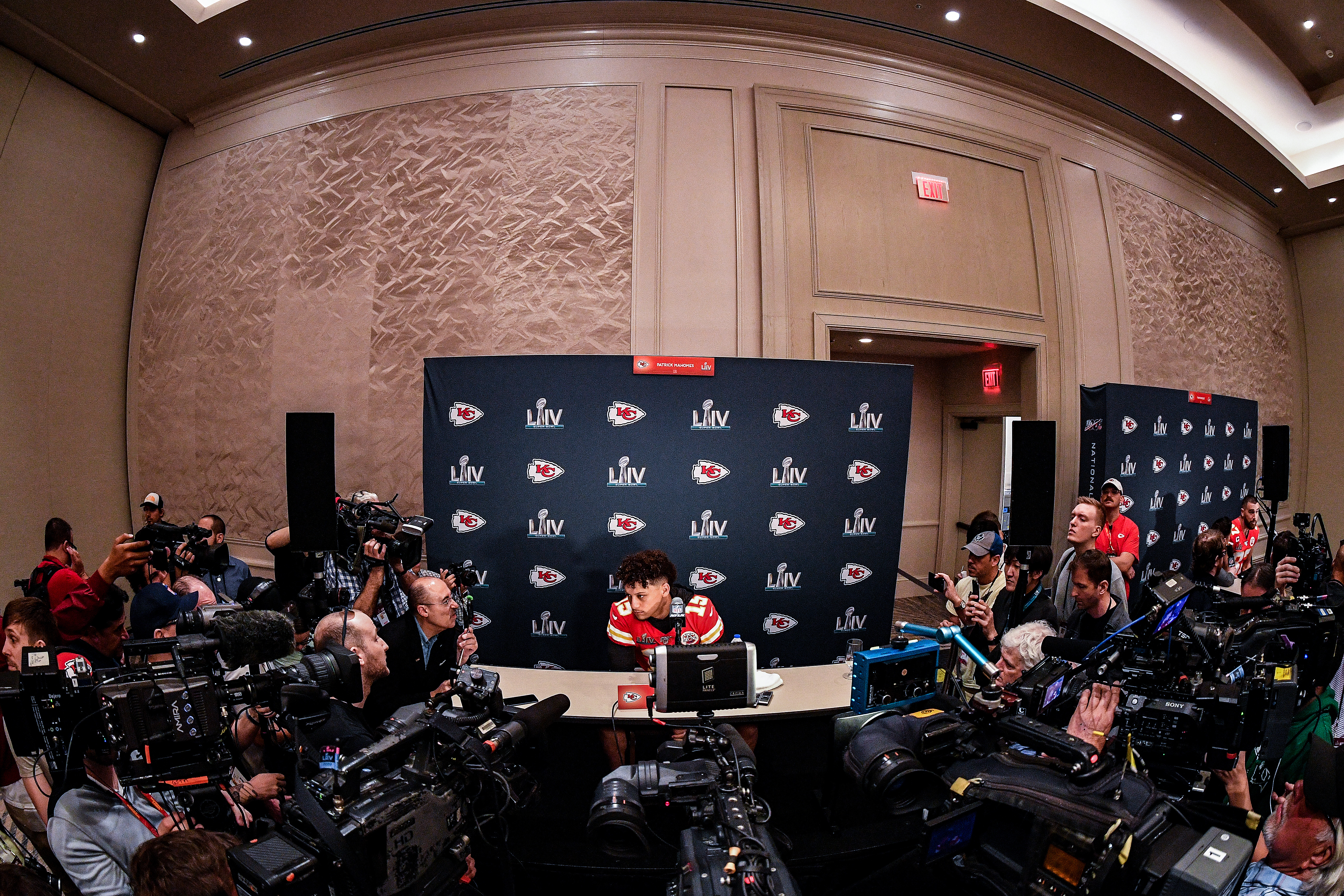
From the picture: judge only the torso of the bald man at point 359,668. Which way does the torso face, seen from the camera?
to the viewer's right

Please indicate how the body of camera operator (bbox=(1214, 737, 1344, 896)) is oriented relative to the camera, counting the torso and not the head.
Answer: to the viewer's left

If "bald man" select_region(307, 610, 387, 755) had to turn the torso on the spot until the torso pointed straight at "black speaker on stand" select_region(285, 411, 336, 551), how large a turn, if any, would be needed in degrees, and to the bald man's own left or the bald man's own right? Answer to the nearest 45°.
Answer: approximately 90° to the bald man's own left

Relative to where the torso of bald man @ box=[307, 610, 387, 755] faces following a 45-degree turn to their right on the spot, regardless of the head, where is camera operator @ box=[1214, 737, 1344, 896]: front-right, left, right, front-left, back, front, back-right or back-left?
front

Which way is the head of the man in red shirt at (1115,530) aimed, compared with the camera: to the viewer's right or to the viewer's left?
to the viewer's left

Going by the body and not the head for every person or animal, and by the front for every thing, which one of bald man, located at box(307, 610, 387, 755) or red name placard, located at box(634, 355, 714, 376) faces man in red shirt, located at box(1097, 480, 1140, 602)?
the bald man

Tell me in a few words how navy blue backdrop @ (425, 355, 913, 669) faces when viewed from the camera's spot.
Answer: facing the viewer

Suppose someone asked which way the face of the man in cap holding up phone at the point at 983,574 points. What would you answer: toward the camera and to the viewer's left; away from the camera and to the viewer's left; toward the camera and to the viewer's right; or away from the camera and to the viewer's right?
toward the camera and to the viewer's left

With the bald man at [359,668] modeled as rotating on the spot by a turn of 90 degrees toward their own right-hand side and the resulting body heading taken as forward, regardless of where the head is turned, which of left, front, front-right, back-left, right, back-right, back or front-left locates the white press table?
left

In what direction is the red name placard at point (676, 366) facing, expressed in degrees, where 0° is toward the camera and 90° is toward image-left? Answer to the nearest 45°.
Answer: approximately 0°

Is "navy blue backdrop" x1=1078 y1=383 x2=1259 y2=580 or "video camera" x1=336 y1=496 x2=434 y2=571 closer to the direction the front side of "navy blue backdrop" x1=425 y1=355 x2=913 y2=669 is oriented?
the video camera

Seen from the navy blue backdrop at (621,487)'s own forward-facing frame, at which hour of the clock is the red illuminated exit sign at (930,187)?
The red illuminated exit sign is roughly at 8 o'clock from the navy blue backdrop.

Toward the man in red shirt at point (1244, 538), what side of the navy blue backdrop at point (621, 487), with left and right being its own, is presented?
left
